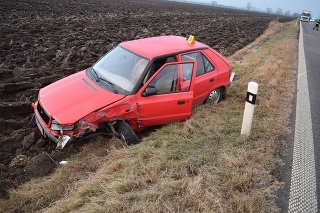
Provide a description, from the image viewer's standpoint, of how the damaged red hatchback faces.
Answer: facing the viewer and to the left of the viewer

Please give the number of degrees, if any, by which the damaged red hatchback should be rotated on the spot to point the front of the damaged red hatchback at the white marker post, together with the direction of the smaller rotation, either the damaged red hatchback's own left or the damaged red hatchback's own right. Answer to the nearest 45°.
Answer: approximately 135° to the damaged red hatchback's own left
